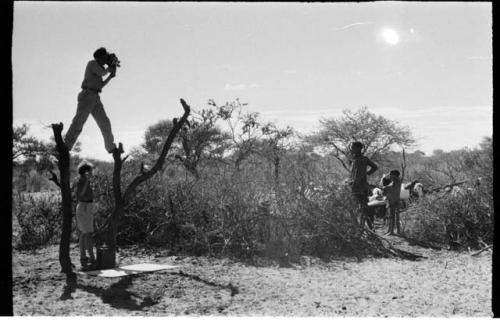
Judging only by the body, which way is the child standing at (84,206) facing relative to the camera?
to the viewer's right

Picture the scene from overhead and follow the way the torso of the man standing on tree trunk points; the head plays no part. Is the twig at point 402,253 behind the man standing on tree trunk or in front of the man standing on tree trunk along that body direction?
in front

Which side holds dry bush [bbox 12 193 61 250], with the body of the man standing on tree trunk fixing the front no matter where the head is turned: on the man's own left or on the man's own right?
on the man's own left

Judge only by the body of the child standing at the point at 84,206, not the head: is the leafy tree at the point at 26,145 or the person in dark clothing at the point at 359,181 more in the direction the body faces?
the person in dark clothing

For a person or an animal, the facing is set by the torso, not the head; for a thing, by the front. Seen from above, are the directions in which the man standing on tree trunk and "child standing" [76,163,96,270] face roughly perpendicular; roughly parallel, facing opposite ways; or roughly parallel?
roughly parallel

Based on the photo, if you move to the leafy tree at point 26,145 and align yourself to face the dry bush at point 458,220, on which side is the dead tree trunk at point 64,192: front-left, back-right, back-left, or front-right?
front-right

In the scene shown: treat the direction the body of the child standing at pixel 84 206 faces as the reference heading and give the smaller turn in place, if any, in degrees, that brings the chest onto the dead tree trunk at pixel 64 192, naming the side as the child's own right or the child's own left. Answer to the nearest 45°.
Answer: approximately 135° to the child's own right

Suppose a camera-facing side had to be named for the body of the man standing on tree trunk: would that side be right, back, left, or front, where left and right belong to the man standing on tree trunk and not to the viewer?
right

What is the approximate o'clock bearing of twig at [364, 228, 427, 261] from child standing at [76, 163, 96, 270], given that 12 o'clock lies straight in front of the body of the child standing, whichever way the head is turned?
The twig is roughly at 12 o'clock from the child standing.

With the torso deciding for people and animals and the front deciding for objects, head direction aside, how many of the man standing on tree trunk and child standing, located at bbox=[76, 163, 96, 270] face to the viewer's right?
2

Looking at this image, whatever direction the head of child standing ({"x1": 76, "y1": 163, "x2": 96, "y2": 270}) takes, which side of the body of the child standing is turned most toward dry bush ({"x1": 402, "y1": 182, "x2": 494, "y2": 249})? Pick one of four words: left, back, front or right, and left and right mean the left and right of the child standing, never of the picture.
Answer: front

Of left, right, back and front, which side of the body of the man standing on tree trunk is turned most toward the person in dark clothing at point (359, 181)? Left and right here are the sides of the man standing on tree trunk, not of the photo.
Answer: front
